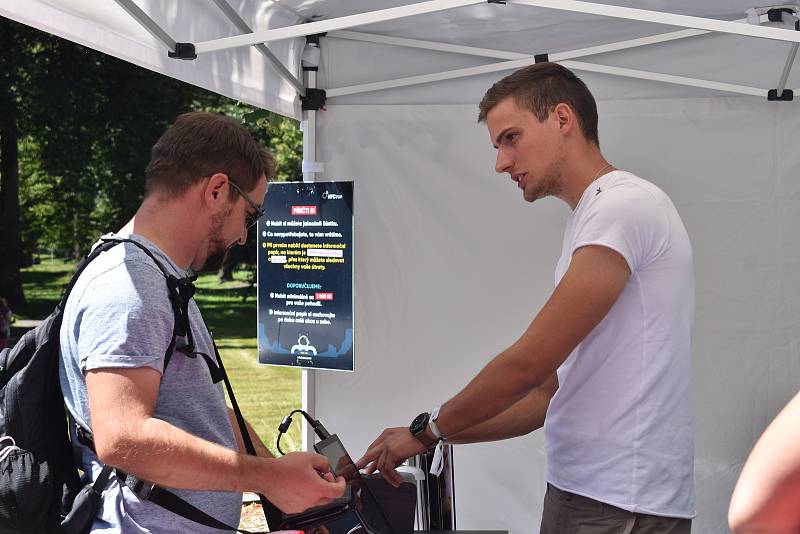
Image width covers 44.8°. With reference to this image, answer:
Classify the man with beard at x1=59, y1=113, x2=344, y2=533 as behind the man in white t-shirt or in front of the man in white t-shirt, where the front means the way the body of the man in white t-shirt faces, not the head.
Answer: in front

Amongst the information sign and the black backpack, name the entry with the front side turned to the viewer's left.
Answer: the black backpack

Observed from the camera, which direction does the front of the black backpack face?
facing to the left of the viewer

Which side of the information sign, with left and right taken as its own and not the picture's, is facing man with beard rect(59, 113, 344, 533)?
front

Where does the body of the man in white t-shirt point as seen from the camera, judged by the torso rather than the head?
to the viewer's left

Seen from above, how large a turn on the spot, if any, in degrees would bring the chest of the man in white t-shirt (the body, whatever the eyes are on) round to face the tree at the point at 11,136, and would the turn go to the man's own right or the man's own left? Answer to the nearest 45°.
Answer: approximately 45° to the man's own right

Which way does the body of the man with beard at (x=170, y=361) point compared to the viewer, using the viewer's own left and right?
facing to the right of the viewer

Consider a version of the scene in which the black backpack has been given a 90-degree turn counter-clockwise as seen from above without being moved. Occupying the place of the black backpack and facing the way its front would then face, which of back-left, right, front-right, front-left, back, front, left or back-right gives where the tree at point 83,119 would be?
back

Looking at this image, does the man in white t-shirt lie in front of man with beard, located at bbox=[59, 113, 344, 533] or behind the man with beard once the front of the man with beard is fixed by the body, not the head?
in front

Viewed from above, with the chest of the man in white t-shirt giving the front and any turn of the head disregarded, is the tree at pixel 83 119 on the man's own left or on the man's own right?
on the man's own right
